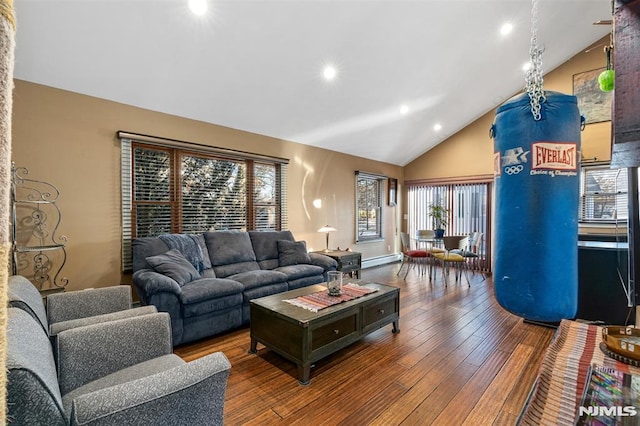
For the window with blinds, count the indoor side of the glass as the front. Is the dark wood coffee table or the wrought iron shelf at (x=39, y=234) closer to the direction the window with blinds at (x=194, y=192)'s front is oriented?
the dark wood coffee table

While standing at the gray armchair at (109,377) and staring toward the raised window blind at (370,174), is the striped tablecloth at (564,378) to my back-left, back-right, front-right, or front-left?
front-right

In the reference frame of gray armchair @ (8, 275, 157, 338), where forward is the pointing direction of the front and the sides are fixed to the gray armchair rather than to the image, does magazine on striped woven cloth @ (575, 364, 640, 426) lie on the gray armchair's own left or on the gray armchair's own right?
on the gray armchair's own right

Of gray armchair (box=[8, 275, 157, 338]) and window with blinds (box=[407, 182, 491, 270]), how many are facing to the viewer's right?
1

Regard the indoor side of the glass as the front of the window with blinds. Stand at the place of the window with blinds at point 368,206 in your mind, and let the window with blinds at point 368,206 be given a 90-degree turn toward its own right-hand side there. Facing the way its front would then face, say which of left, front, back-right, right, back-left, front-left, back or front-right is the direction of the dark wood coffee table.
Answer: front-left

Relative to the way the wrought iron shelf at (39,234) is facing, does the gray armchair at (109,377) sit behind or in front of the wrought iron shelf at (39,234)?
in front

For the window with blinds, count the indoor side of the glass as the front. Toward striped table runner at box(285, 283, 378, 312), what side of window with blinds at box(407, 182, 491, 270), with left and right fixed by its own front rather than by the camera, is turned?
front

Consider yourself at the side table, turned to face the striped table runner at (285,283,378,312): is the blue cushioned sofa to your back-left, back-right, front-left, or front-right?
front-right

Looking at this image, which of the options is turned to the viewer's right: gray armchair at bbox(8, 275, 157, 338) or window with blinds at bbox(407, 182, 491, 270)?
the gray armchair

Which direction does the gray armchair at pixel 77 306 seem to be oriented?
to the viewer's right

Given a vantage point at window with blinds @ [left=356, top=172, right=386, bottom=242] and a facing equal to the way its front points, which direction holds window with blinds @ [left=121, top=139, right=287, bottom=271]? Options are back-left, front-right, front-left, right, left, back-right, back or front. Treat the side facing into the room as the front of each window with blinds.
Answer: right

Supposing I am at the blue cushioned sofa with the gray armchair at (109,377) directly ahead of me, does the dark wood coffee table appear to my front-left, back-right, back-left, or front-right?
front-left

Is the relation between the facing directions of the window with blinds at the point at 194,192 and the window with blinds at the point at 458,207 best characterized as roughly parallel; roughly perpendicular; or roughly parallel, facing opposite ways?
roughly perpendicular

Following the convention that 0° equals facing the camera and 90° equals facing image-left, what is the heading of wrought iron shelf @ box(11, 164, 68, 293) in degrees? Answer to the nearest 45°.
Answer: approximately 315°

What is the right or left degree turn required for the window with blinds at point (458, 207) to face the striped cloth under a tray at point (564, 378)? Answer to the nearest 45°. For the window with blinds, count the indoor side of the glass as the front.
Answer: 0° — it already faces it

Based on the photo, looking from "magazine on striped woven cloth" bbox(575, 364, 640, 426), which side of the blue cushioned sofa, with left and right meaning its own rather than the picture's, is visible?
front

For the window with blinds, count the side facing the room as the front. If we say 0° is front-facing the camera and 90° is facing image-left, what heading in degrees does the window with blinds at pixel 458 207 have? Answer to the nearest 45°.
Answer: approximately 0°

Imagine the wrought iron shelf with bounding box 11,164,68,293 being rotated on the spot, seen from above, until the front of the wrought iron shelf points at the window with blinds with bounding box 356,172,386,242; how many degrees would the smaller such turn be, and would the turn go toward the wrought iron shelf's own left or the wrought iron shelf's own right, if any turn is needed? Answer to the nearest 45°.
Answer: approximately 45° to the wrought iron shelf's own left
